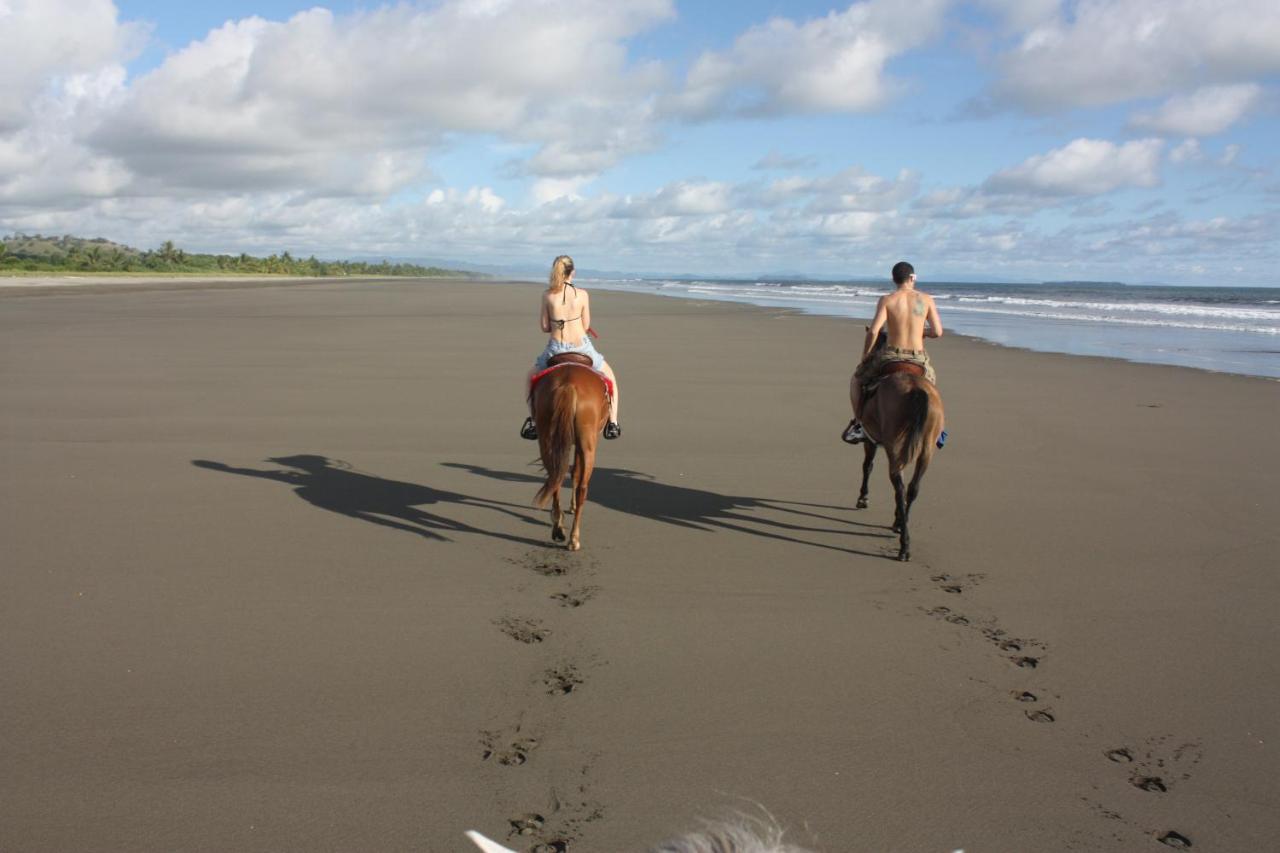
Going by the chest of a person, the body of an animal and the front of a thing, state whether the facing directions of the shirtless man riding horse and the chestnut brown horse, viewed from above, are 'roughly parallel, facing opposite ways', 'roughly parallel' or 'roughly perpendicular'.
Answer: roughly parallel

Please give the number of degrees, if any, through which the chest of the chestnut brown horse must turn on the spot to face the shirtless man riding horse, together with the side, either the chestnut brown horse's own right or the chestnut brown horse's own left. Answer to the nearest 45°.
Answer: approximately 90° to the chestnut brown horse's own right

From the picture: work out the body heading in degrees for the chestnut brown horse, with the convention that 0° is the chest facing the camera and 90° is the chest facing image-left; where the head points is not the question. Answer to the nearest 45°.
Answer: approximately 180°

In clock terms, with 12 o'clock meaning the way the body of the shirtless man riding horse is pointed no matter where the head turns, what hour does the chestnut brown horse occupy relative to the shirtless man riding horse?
The chestnut brown horse is roughly at 8 o'clock from the shirtless man riding horse.

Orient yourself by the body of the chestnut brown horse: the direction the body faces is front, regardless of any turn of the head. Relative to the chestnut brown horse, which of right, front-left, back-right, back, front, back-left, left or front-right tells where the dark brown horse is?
right

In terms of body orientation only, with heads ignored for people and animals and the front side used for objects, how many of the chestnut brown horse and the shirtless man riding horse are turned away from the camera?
2

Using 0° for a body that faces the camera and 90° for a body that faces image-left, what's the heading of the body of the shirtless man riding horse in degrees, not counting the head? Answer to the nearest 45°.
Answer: approximately 180°
